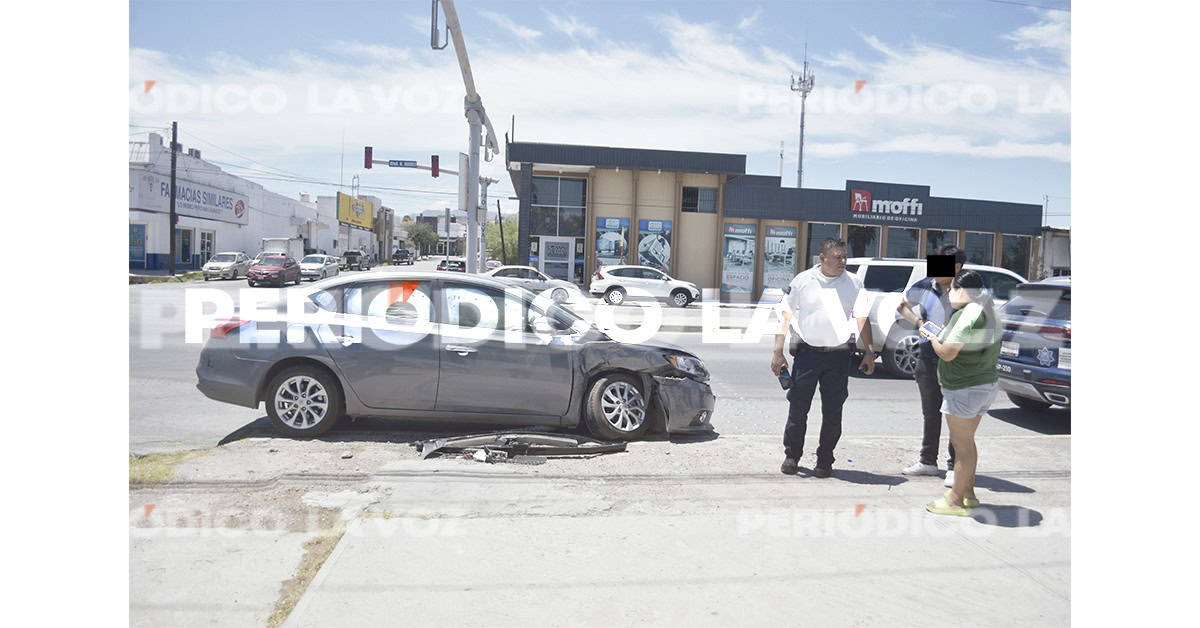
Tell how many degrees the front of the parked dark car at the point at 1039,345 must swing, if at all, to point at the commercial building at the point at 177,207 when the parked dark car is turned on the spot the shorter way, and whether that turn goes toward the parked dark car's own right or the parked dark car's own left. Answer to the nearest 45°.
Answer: approximately 90° to the parked dark car's own left

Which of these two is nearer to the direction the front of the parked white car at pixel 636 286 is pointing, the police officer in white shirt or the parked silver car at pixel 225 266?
the police officer in white shirt

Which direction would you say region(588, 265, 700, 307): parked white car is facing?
to the viewer's right

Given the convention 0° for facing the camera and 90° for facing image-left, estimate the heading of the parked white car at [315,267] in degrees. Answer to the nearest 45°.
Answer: approximately 45°

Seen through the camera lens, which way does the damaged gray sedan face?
facing to the right of the viewer

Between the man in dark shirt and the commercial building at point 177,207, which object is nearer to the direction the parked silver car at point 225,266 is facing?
the man in dark shirt

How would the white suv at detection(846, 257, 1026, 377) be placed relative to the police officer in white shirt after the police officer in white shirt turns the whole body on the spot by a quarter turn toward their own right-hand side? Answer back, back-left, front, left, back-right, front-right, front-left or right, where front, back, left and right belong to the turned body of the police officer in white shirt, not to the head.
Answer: right

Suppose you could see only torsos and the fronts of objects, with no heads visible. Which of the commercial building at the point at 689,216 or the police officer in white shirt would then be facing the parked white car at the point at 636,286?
the commercial building

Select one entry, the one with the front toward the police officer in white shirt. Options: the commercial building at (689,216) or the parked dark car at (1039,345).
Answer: the commercial building
